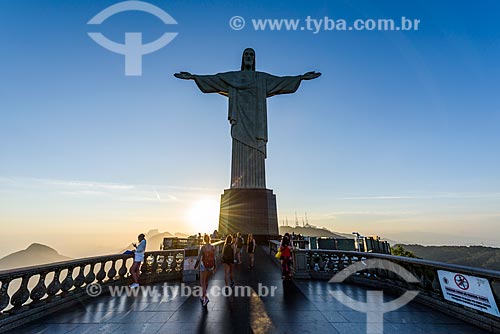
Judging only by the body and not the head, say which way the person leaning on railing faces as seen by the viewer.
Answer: to the viewer's left

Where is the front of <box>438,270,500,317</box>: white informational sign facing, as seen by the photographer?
facing the viewer and to the left of the viewer

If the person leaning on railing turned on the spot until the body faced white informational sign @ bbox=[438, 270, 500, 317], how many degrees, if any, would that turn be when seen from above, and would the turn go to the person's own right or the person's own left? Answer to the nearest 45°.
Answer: approximately 135° to the person's own left

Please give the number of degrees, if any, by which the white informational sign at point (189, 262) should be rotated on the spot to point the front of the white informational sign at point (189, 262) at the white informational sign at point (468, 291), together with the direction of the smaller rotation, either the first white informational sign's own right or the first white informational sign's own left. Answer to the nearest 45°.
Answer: approximately 45° to the first white informational sign's own left

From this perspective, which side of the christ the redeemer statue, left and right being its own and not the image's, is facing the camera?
front

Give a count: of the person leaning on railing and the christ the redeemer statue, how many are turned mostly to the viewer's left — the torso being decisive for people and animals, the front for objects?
1
